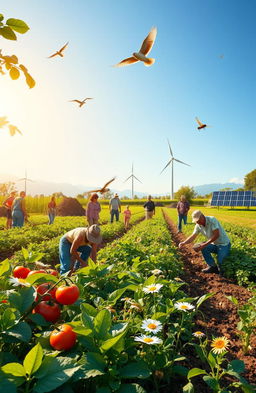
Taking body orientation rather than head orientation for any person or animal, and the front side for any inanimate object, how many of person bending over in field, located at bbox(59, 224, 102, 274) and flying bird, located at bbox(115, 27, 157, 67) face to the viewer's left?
1

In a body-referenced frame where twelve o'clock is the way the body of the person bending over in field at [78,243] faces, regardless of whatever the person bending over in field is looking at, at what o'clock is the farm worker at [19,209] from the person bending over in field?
The farm worker is roughly at 7 o'clock from the person bending over in field.

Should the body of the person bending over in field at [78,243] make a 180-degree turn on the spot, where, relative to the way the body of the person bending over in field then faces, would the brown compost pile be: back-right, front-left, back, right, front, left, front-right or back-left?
front-right

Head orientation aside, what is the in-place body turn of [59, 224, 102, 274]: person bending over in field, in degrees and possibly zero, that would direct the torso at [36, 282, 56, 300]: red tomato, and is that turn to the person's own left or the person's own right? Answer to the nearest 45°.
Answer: approximately 45° to the person's own right

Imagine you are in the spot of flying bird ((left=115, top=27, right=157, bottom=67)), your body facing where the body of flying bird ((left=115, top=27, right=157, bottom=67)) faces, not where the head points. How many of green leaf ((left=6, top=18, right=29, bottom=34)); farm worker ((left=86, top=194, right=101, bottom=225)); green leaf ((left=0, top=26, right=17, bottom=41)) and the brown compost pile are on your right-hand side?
2

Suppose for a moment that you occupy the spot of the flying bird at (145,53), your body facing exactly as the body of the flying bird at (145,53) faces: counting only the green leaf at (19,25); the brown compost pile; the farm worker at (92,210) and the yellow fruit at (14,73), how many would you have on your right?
2

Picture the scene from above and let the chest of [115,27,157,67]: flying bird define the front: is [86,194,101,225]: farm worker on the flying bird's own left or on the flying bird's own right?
on the flying bird's own right
